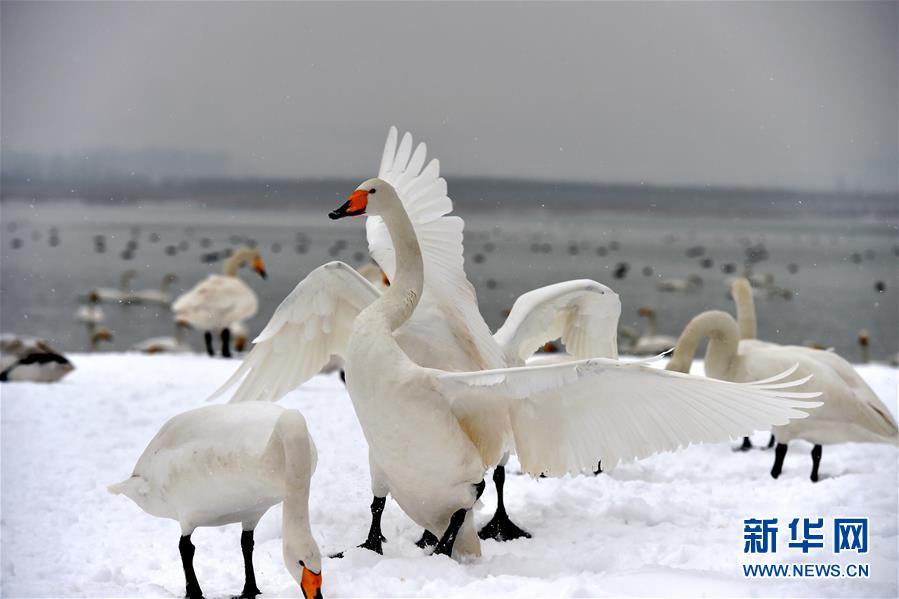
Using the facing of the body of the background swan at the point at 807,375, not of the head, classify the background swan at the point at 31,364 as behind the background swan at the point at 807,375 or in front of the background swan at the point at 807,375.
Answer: in front

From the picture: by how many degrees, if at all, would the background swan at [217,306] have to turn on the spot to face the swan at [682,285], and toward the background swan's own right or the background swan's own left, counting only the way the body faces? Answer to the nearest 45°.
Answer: approximately 45° to the background swan's own left

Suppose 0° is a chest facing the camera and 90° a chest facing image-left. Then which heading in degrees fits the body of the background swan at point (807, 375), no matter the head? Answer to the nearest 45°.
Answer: approximately 90°

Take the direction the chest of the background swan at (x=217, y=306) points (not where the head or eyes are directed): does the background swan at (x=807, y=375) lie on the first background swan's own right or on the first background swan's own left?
on the first background swan's own right

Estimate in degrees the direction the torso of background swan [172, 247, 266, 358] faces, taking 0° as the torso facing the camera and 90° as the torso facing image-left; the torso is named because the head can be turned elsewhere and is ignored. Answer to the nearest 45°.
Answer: approximately 270°
